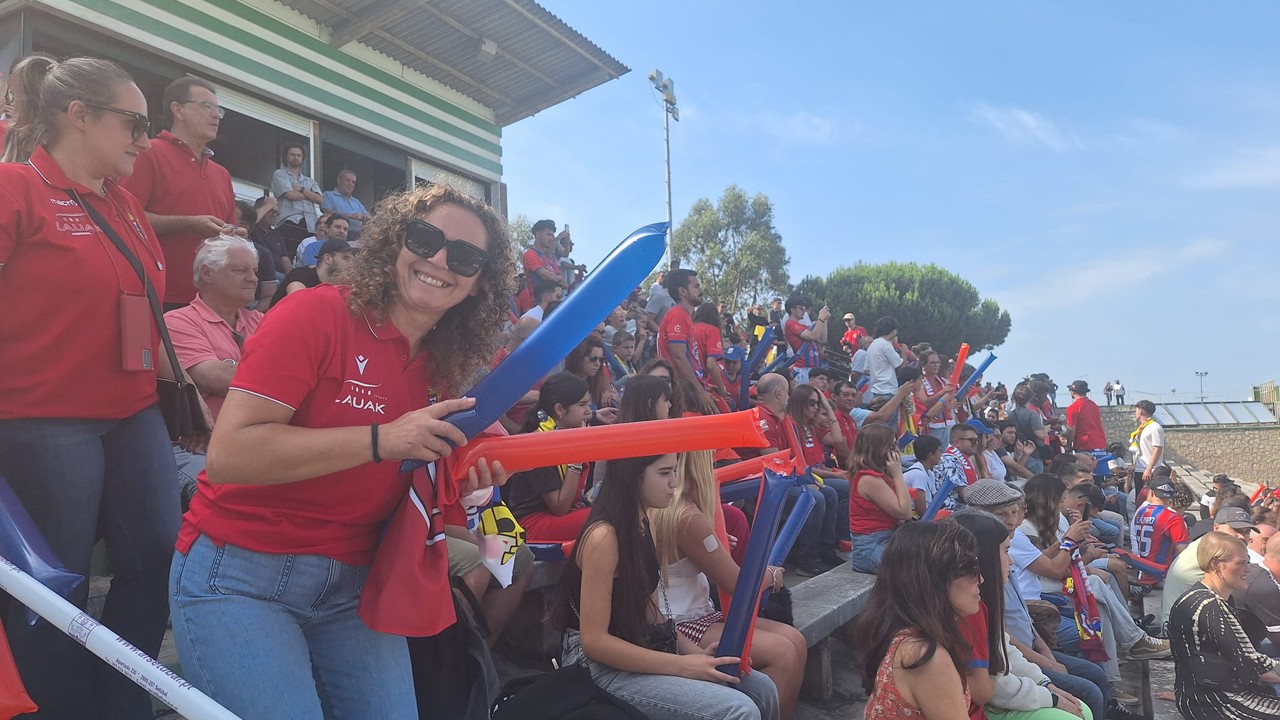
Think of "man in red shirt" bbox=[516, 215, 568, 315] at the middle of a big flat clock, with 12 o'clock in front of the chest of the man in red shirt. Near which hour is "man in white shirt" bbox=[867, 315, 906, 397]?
The man in white shirt is roughly at 10 o'clock from the man in red shirt.

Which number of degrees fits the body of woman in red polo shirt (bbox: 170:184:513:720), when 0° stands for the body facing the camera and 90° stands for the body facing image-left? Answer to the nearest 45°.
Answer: approximately 315°

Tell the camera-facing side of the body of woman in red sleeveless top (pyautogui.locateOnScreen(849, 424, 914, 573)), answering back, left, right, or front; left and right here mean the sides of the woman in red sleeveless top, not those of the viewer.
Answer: right

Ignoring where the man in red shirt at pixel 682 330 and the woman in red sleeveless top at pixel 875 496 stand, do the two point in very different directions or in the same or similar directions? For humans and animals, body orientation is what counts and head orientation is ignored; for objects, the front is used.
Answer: same or similar directions

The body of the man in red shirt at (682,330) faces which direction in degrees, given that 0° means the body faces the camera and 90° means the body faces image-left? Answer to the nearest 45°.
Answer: approximately 270°

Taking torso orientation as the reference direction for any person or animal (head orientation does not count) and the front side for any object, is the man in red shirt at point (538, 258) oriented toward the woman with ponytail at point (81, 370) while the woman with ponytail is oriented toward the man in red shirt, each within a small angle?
no

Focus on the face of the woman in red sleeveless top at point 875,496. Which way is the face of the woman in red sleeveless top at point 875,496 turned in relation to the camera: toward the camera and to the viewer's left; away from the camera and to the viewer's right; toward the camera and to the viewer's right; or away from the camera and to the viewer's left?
away from the camera and to the viewer's right

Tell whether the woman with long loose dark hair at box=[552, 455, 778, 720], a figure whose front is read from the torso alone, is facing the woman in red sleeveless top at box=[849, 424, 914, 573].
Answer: no

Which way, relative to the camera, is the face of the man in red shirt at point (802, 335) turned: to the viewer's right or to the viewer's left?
to the viewer's right

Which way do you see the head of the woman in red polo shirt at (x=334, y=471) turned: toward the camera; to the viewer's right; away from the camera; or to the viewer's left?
toward the camera

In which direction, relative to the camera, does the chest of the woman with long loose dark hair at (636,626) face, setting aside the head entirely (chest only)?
to the viewer's right

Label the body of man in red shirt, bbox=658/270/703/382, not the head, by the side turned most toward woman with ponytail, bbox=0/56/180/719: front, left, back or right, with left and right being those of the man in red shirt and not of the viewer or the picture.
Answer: right

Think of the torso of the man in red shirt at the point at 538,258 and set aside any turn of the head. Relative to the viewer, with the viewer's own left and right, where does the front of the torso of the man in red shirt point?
facing the viewer and to the right of the viewer
